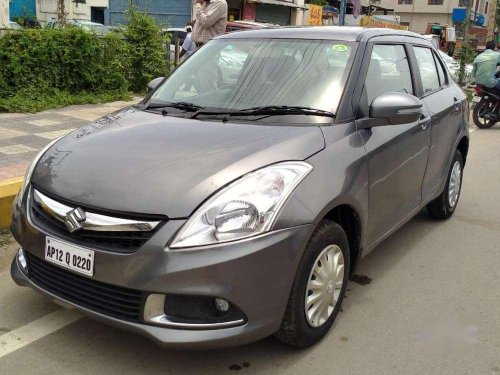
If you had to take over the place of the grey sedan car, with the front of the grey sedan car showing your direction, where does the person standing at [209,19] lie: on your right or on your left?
on your right

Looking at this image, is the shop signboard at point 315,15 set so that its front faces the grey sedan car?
yes

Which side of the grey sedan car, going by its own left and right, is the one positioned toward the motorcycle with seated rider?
back

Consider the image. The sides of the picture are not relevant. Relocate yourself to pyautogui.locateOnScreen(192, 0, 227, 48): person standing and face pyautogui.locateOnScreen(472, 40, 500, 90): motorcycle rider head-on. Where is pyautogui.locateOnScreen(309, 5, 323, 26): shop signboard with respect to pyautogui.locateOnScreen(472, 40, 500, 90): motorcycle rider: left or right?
left
